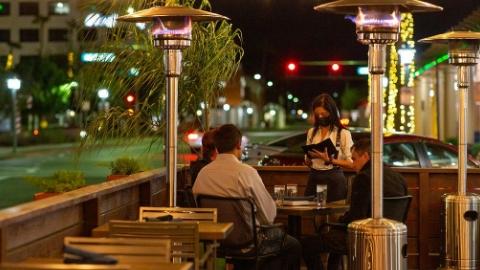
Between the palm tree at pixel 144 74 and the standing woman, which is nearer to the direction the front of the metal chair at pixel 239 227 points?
the standing woman

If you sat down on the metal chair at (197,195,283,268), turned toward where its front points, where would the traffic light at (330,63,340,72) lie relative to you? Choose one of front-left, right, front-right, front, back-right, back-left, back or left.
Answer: front-left

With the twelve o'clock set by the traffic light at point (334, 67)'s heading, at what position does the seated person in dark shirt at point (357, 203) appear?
The seated person in dark shirt is roughly at 12 o'clock from the traffic light.

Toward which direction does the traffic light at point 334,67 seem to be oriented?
toward the camera

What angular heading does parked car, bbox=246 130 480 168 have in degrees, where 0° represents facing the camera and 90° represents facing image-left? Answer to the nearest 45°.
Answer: approximately 90°

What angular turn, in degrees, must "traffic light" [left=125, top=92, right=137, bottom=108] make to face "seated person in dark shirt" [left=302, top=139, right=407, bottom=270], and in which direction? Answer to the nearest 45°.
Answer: approximately 45° to its left

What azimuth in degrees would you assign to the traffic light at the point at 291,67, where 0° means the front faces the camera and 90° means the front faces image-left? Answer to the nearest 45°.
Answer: approximately 0°

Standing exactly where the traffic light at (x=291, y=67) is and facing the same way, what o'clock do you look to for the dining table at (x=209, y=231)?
The dining table is roughly at 12 o'clock from the traffic light.

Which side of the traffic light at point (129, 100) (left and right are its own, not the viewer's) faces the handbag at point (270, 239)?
front

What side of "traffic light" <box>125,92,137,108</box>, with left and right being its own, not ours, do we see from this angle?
front
